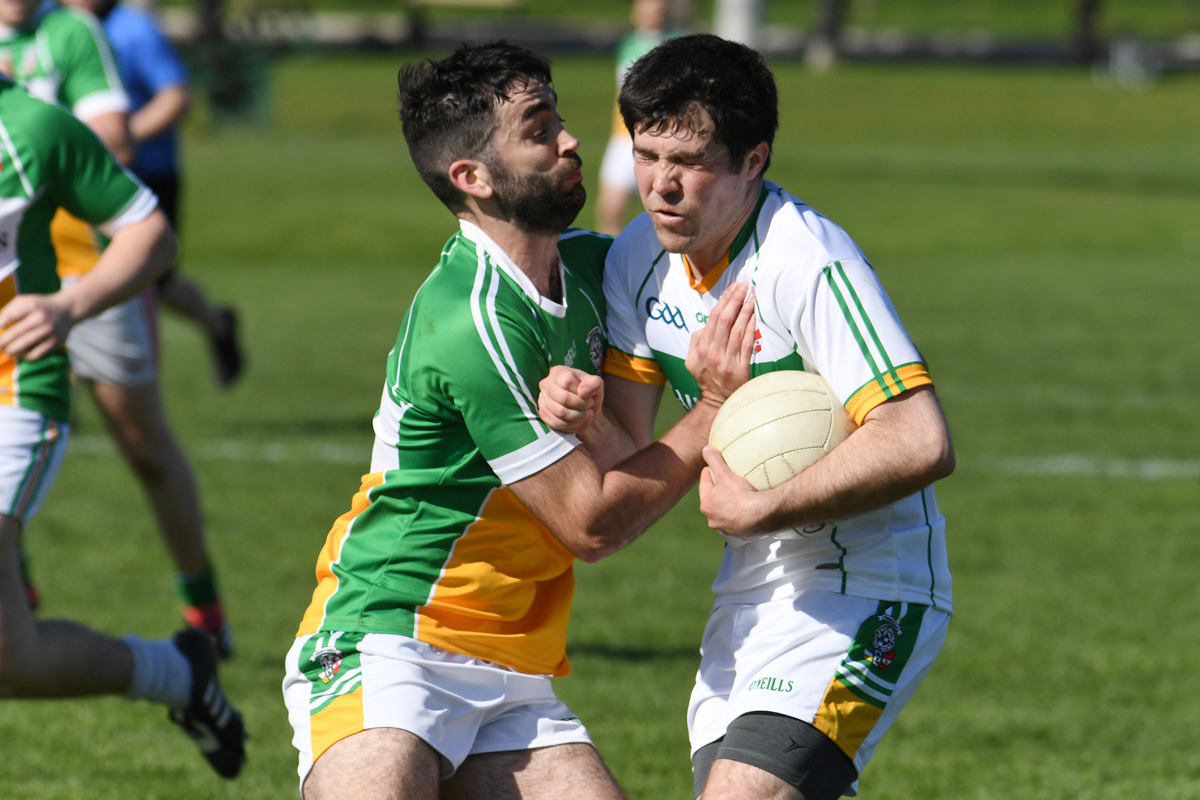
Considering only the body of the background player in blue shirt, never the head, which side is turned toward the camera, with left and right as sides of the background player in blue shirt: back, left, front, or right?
left

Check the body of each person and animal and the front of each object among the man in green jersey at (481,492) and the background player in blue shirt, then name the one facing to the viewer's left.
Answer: the background player in blue shirt

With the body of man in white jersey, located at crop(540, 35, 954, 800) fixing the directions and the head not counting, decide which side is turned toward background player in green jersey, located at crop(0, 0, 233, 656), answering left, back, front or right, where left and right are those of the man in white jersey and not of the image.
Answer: right

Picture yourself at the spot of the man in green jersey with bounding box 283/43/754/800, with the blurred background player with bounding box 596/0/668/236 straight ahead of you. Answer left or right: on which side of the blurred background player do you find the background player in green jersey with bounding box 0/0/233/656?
left

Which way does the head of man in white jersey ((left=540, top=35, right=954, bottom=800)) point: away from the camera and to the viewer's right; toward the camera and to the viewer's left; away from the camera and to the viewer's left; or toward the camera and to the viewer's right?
toward the camera and to the viewer's left

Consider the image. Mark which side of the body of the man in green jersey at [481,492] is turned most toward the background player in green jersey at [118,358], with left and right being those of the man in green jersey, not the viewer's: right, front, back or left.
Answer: back

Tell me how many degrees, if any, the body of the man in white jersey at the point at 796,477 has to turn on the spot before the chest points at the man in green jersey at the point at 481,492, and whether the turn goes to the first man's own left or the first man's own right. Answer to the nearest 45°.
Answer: approximately 45° to the first man's own right

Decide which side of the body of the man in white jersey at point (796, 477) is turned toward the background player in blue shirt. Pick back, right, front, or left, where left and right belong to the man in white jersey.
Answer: right

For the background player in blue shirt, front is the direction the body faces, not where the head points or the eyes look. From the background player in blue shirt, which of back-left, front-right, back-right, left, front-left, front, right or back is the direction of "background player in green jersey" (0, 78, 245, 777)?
left

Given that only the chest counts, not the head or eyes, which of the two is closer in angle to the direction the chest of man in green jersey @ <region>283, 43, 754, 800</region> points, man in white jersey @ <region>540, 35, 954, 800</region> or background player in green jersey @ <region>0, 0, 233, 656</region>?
the man in white jersey

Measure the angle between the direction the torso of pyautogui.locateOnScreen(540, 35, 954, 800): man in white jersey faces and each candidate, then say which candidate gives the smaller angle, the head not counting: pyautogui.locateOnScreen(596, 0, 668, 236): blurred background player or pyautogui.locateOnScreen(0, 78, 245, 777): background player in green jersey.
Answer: the background player in green jersey

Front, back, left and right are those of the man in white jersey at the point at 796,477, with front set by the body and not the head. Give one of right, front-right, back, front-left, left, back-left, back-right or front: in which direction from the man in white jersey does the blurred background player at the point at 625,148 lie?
back-right

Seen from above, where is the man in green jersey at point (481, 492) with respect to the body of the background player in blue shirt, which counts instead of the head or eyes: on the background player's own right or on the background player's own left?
on the background player's own left

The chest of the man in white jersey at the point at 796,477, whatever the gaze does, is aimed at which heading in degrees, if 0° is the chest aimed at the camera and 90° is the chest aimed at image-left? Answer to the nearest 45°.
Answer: approximately 45°

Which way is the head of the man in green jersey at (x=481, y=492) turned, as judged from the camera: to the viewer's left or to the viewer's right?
to the viewer's right
